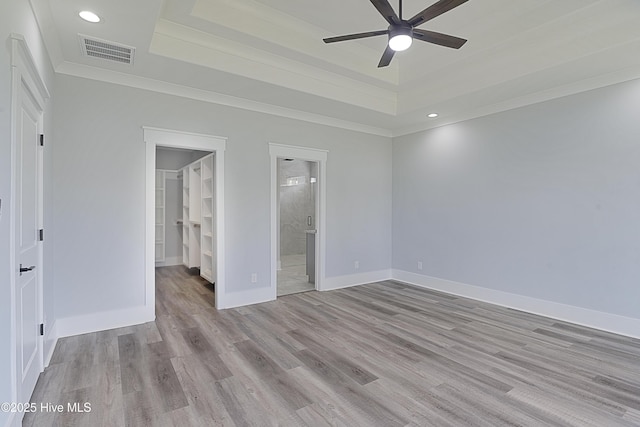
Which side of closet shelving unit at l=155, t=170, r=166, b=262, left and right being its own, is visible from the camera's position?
front

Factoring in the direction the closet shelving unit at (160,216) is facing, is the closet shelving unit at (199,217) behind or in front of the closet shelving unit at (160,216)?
in front

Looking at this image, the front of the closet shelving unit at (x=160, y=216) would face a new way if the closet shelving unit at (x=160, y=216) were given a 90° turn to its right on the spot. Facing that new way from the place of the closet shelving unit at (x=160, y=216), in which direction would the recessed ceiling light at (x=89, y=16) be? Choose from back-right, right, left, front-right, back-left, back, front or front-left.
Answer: left

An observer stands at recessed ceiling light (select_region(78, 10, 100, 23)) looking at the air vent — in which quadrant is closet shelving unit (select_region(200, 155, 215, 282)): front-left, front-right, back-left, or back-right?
front-right

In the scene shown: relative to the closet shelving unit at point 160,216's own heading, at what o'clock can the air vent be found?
The air vent is roughly at 12 o'clock from the closet shelving unit.

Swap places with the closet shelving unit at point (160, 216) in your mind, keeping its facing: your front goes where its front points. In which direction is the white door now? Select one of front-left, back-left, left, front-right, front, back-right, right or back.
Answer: front

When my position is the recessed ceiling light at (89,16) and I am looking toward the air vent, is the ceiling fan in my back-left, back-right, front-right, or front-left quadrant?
back-right

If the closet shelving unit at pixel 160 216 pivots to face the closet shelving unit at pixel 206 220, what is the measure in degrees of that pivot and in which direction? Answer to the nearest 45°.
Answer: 0° — it already faces it
